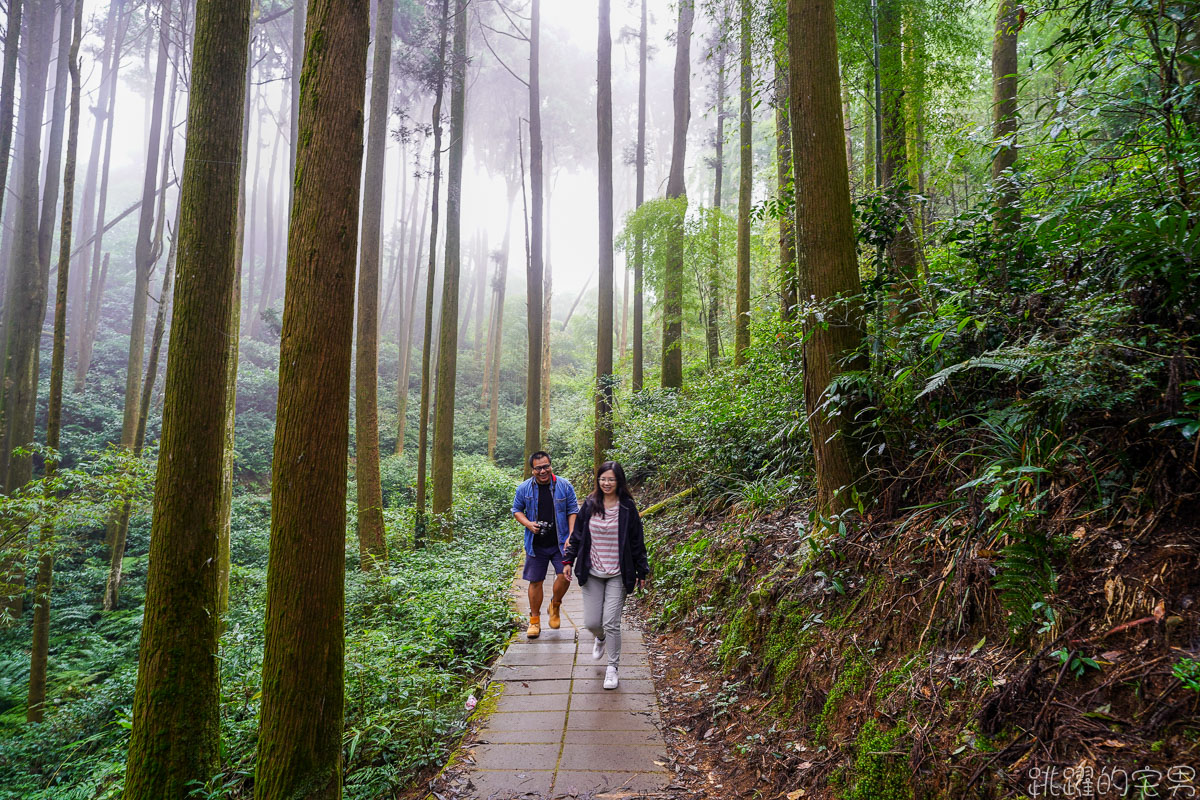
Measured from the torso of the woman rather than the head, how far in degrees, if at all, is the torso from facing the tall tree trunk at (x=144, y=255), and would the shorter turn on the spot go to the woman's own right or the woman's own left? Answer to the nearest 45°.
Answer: approximately 135° to the woman's own right

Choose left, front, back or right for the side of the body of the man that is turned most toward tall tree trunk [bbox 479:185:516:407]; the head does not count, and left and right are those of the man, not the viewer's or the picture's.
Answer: back

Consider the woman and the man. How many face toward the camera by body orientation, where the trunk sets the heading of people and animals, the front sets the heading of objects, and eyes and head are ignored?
2

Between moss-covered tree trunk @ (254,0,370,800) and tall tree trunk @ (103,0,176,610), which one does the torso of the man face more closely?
the moss-covered tree trunk

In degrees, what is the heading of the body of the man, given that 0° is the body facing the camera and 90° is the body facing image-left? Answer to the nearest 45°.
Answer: approximately 0°

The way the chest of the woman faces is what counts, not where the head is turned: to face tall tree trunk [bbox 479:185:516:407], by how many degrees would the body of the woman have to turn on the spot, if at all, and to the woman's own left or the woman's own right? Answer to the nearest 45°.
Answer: approximately 180°

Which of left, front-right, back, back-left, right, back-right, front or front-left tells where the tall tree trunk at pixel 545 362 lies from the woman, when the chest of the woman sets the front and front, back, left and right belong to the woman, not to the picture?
back

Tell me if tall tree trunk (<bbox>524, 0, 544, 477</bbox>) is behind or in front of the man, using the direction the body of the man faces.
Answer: behind

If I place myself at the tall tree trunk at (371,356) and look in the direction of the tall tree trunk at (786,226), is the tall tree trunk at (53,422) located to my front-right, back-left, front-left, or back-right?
back-right

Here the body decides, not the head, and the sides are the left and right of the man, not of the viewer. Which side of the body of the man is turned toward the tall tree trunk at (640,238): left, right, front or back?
back

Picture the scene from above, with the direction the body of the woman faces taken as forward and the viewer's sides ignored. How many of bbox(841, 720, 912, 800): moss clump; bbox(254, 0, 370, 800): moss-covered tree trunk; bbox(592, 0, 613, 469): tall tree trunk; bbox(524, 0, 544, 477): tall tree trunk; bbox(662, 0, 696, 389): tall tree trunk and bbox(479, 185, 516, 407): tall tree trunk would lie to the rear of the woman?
4

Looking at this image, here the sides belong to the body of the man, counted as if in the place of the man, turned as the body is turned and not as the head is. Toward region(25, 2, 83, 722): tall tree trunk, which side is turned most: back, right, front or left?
right

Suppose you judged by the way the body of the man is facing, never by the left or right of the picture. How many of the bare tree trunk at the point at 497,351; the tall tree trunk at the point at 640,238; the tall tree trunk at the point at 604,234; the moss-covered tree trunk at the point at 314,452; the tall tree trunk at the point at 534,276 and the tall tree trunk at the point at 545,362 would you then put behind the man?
5
